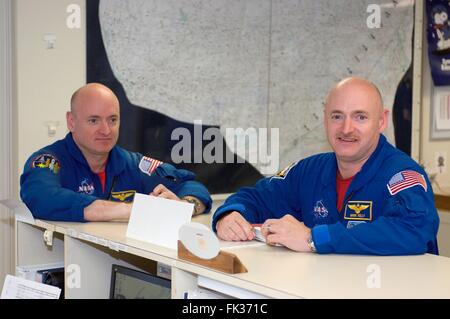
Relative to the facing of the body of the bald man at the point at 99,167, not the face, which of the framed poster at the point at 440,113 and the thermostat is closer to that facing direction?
the framed poster

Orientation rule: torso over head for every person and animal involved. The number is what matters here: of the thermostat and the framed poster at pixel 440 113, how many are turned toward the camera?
2

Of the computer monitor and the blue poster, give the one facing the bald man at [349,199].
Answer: the blue poster

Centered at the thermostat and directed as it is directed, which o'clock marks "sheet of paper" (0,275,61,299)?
The sheet of paper is roughly at 12 o'clock from the thermostat.

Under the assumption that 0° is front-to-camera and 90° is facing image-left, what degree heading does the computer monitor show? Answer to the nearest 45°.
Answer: approximately 45°

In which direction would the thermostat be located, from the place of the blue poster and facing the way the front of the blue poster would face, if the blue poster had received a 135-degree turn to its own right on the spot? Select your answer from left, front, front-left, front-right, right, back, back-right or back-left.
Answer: left

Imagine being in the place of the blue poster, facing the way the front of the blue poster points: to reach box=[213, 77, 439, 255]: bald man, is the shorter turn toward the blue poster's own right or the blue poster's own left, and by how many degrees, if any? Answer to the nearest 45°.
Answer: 0° — it already faces them

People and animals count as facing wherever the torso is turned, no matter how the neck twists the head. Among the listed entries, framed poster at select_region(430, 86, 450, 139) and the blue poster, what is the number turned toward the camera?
2

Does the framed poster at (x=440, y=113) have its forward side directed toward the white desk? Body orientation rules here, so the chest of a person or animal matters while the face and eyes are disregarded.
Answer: yes

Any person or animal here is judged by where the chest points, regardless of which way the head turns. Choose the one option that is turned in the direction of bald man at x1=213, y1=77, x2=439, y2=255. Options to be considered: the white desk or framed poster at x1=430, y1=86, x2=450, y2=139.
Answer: the framed poster
